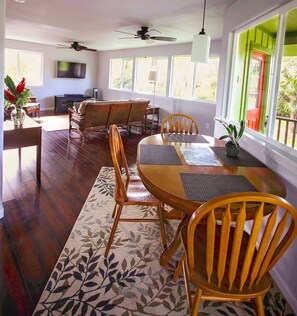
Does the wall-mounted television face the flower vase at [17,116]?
yes

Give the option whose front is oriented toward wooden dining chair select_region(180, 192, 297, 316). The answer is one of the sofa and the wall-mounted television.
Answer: the wall-mounted television

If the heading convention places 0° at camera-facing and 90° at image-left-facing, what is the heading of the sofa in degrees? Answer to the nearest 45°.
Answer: approximately 135°

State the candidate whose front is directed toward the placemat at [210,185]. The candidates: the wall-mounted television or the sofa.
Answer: the wall-mounted television

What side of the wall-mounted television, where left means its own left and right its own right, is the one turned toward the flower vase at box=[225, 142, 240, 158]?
front

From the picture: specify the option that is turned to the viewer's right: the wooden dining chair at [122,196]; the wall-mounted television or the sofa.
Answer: the wooden dining chair

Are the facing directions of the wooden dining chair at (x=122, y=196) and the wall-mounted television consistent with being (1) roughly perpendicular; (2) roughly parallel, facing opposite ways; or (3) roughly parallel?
roughly perpendicular

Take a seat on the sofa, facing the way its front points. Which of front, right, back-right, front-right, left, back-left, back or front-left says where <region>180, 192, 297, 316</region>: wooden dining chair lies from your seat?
back-left

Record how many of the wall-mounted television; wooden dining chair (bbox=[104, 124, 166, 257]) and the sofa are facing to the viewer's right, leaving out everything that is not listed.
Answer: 1

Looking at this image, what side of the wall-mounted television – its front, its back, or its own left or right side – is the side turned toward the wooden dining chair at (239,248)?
front

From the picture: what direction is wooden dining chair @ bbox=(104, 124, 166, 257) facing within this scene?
to the viewer's right
